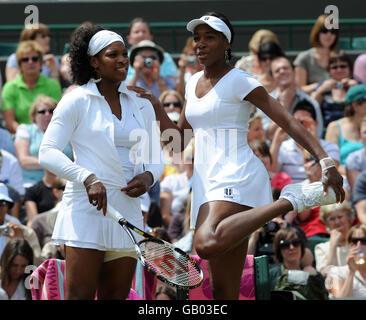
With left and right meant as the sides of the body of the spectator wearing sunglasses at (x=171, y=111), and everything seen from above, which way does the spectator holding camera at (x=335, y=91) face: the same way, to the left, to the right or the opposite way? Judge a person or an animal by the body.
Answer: the same way

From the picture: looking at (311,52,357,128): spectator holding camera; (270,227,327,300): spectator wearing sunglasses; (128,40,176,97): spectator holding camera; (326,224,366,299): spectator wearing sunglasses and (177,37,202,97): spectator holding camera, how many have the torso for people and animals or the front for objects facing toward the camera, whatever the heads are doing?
5

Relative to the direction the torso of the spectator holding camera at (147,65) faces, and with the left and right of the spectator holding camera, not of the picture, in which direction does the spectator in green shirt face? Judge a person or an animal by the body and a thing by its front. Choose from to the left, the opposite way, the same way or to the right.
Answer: the same way

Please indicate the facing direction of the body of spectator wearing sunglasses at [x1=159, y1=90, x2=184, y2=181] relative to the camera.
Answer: toward the camera

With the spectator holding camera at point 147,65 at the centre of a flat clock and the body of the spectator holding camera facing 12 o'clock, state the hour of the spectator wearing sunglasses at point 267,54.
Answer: The spectator wearing sunglasses is roughly at 9 o'clock from the spectator holding camera.

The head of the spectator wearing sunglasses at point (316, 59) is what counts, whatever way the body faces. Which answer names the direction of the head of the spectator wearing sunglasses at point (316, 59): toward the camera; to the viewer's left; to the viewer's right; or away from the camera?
toward the camera

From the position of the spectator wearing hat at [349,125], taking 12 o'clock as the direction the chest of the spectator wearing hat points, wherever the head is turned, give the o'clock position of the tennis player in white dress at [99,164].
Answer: The tennis player in white dress is roughly at 2 o'clock from the spectator wearing hat.

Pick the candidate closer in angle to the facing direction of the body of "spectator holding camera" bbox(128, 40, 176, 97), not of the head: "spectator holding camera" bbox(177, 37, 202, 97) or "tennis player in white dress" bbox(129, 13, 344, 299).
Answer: the tennis player in white dress

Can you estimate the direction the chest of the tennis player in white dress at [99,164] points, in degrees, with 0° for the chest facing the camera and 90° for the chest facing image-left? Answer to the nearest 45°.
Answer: approximately 315°

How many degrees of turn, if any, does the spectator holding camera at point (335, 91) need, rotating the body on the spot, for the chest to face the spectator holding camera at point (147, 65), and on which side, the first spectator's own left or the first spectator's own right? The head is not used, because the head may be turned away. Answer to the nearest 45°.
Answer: approximately 90° to the first spectator's own right

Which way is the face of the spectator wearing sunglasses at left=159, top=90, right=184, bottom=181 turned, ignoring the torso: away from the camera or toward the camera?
toward the camera

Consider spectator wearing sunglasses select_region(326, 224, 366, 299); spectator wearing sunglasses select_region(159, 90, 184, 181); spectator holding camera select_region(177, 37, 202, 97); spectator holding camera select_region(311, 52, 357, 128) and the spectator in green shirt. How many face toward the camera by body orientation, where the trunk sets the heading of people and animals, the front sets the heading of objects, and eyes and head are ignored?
5

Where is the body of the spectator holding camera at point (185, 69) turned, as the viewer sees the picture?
toward the camera

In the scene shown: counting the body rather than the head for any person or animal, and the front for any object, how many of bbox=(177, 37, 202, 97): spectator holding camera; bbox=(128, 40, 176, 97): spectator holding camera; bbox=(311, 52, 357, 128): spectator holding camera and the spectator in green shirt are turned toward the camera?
4
